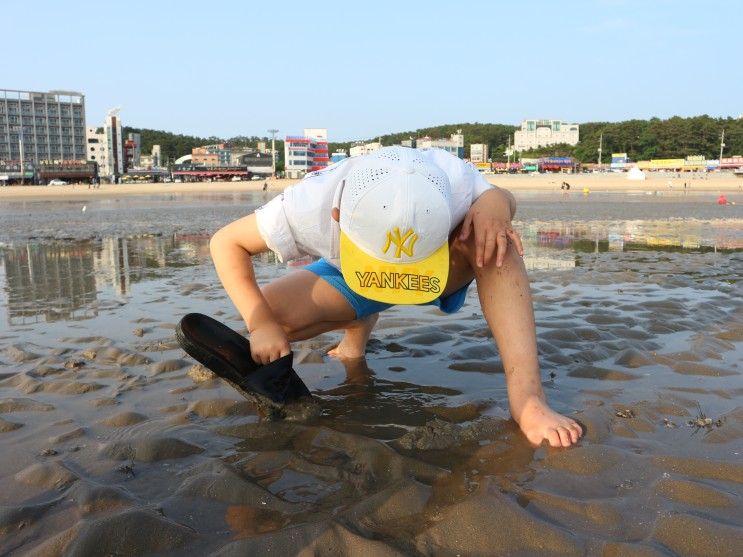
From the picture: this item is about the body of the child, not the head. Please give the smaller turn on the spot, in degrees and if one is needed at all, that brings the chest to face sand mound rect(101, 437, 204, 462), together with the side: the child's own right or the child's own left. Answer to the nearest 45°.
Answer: approximately 45° to the child's own right

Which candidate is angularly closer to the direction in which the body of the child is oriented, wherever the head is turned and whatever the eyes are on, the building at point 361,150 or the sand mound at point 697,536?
the sand mound

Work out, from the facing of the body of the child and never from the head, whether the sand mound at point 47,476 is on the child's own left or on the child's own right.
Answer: on the child's own right

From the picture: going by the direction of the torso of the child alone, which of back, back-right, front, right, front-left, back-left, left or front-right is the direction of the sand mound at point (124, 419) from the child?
right

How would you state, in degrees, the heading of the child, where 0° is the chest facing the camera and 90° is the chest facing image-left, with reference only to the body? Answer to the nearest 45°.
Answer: approximately 0°

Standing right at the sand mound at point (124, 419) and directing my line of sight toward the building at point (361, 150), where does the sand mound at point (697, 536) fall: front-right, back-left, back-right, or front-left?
back-right

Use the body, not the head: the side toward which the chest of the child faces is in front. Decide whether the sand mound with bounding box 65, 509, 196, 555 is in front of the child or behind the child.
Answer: in front

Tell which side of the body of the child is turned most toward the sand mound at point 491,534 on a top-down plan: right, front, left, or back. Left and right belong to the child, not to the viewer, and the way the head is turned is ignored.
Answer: front

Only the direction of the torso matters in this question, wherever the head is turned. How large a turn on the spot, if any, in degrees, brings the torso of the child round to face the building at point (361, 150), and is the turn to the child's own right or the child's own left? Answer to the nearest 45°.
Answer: approximately 180°

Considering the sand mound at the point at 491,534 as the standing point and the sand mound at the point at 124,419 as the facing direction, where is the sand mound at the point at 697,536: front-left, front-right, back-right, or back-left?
back-right
